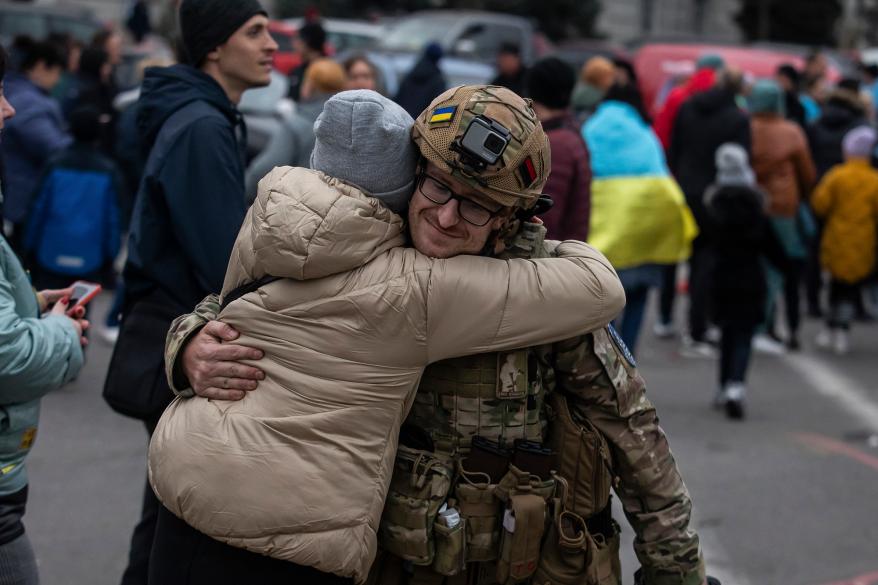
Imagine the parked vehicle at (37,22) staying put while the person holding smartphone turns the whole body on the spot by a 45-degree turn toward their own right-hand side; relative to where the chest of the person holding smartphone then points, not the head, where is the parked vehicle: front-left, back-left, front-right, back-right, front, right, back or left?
back-left

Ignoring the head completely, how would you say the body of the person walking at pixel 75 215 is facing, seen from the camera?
away from the camera

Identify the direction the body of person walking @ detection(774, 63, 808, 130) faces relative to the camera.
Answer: away from the camera

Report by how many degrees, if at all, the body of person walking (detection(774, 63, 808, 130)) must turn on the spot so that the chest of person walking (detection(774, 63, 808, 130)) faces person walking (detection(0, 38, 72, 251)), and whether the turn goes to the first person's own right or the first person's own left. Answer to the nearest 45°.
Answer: approximately 135° to the first person's own left

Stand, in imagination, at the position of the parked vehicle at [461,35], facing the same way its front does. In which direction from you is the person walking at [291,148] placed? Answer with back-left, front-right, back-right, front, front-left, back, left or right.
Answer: left

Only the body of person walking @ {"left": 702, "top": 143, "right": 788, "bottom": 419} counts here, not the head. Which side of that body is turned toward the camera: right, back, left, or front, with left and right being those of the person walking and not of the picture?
back

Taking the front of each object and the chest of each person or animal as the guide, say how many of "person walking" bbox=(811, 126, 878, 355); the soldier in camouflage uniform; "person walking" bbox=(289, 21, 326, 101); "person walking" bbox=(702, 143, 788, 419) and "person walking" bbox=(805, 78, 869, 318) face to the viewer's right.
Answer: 0

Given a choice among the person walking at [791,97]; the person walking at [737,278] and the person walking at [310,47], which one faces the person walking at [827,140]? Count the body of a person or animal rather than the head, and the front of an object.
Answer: the person walking at [737,278]

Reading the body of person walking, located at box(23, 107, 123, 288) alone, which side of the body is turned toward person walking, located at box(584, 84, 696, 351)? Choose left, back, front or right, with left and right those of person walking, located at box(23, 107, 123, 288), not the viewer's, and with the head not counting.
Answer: right

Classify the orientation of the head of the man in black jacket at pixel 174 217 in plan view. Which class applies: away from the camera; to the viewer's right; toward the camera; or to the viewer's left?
to the viewer's right

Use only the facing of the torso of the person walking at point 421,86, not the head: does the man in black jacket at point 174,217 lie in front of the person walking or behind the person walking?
behind

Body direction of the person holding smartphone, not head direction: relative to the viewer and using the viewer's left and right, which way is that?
facing to the right of the viewer

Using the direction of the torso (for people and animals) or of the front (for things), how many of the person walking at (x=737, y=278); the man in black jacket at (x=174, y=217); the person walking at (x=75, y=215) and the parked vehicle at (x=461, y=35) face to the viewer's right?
1

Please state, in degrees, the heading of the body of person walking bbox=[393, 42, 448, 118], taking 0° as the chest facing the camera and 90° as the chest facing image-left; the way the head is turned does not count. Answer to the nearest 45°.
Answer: approximately 180°

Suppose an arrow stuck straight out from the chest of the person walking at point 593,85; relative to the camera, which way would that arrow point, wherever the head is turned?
away from the camera

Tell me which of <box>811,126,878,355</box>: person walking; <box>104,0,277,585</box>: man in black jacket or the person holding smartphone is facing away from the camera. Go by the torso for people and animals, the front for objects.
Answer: the person walking

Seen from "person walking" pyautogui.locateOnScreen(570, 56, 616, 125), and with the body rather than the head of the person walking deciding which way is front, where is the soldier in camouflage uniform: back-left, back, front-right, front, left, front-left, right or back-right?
back

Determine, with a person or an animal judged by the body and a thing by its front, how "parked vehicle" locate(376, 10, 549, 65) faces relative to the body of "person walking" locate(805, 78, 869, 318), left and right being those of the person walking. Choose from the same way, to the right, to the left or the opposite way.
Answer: to the left

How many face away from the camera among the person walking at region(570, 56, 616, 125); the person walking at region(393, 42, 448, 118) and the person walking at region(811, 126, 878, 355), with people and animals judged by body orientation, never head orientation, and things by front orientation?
3
